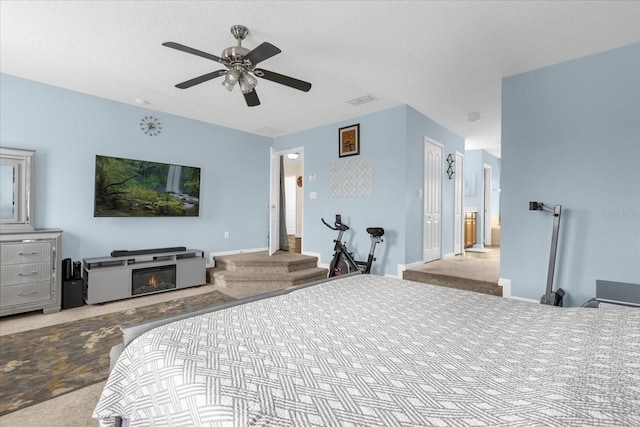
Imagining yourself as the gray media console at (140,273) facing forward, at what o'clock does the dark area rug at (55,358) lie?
The dark area rug is roughly at 2 o'clock from the gray media console.

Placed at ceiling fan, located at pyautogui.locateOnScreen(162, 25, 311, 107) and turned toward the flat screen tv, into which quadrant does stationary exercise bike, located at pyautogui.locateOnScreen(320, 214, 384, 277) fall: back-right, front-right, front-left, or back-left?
front-right

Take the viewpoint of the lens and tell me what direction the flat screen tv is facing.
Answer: facing the viewer and to the right of the viewer

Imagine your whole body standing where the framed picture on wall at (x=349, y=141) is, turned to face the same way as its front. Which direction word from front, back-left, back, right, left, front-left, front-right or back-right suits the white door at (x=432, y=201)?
back-left

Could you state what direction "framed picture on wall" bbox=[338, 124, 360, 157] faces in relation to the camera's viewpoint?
facing the viewer and to the left of the viewer

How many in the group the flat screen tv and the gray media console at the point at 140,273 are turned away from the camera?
0

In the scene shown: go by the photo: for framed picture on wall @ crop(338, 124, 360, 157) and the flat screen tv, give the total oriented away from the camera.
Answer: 0
